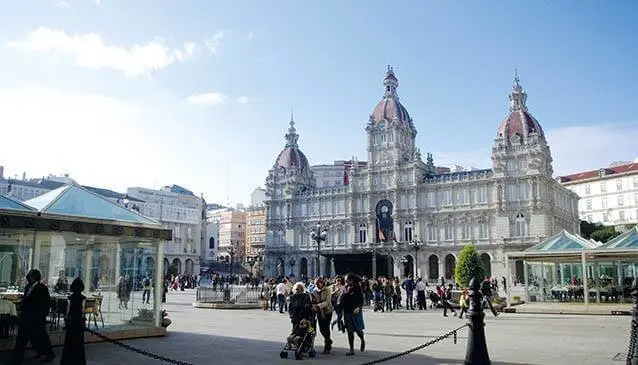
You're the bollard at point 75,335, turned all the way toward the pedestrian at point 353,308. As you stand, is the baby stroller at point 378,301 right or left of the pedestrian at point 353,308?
left

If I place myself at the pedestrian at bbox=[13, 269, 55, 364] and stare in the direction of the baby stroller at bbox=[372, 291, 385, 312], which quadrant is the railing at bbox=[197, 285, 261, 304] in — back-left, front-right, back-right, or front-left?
front-left

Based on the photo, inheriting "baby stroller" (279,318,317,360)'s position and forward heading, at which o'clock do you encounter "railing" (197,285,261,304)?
The railing is roughly at 4 o'clock from the baby stroller.

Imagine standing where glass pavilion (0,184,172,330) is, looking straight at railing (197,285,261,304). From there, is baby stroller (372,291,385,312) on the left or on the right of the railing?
right

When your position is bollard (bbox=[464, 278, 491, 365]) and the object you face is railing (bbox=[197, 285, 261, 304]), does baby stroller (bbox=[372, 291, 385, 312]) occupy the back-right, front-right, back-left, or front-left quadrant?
front-right

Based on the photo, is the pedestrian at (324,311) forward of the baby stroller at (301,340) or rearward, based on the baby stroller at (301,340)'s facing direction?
rearward

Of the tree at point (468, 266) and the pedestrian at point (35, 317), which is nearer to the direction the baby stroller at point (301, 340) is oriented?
the pedestrian

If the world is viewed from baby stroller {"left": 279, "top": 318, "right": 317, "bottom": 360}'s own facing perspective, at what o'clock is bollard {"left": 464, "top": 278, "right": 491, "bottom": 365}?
The bollard is roughly at 9 o'clock from the baby stroller.

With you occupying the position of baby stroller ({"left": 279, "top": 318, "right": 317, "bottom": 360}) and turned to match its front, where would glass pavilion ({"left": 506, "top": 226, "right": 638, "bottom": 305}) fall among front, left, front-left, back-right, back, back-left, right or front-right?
back

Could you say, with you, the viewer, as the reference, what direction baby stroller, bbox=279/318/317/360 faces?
facing the viewer and to the left of the viewer

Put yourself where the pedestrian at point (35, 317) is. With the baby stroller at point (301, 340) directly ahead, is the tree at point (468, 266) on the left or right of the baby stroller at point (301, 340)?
left

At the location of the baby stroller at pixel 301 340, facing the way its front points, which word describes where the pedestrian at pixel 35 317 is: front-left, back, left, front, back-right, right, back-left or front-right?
front-right

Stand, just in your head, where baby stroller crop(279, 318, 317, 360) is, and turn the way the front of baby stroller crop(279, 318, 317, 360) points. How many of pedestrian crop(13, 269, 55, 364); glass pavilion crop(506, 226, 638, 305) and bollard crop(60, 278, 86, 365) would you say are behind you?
1

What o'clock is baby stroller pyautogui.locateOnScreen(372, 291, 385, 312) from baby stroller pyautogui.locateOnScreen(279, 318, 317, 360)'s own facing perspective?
baby stroller pyautogui.locateOnScreen(372, 291, 385, 312) is roughly at 5 o'clock from baby stroller pyautogui.locateOnScreen(279, 318, 317, 360).

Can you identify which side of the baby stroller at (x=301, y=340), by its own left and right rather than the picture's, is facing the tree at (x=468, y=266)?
back
